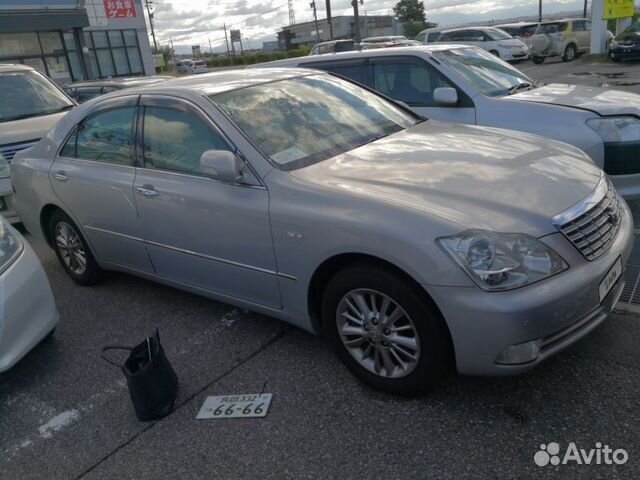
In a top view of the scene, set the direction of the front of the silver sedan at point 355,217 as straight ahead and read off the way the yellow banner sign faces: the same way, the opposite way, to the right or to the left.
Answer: to the right

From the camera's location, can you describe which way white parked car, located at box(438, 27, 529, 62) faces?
facing the viewer and to the right of the viewer

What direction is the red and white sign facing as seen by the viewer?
toward the camera

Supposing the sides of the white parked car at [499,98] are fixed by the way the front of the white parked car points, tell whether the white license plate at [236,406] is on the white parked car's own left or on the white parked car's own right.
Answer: on the white parked car's own right

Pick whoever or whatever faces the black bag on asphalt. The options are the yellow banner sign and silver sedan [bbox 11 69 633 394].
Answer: the yellow banner sign

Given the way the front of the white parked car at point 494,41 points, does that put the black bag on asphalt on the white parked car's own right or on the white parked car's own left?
on the white parked car's own right

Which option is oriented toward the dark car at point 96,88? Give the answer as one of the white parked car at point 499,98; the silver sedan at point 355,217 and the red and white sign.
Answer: the red and white sign

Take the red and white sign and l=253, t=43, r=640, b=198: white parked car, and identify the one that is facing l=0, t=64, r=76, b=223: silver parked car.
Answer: the red and white sign

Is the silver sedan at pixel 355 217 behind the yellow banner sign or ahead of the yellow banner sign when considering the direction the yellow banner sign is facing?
ahead

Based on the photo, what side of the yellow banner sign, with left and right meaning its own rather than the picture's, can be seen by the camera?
front

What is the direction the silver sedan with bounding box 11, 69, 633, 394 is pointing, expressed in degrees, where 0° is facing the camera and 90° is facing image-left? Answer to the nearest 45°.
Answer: approximately 315°

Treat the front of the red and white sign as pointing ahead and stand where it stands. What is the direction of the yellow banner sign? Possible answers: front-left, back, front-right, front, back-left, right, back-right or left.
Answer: front-left

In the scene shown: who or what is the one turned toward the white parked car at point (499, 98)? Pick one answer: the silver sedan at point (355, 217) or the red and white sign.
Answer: the red and white sign

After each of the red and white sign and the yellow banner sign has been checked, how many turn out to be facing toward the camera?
2

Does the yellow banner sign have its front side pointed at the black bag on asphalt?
yes
